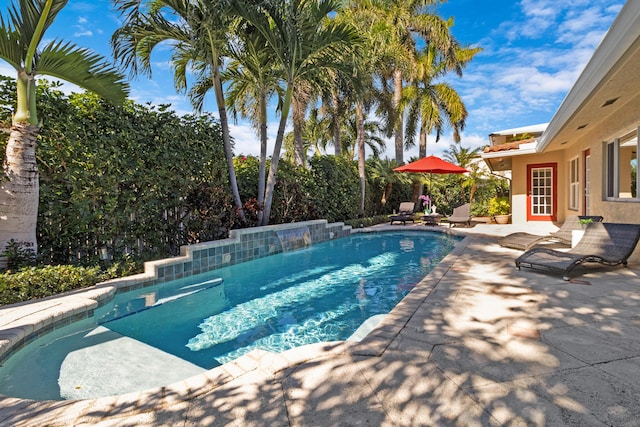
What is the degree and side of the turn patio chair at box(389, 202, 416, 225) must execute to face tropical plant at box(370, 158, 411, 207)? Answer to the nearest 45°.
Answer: approximately 135° to its right

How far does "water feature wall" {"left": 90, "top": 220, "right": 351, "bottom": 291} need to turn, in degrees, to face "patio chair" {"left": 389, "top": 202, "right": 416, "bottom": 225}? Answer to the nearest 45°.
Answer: approximately 90° to its left

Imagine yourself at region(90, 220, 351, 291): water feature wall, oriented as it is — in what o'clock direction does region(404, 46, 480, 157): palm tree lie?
The palm tree is roughly at 9 o'clock from the water feature wall.

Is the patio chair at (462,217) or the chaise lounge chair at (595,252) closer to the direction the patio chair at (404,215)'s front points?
the chaise lounge chair

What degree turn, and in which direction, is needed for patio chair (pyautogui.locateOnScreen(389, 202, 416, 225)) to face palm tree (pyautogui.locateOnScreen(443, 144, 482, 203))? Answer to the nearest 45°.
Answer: approximately 180°

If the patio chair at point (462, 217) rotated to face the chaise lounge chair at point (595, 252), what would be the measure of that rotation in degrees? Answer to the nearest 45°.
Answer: approximately 45° to its left

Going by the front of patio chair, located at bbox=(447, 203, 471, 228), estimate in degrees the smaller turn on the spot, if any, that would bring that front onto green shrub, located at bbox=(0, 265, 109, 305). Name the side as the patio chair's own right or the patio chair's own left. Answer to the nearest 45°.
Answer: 0° — it already faces it

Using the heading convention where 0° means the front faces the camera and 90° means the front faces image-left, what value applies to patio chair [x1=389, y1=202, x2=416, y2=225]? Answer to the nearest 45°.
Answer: approximately 45°
